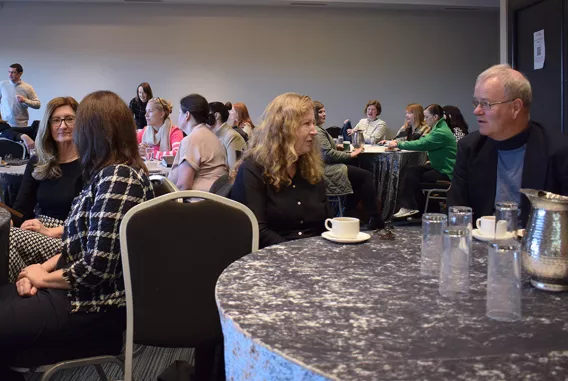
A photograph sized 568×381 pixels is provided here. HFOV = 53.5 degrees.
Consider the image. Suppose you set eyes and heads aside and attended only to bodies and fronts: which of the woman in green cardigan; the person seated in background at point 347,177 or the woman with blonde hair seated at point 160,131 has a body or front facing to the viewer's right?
the person seated in background

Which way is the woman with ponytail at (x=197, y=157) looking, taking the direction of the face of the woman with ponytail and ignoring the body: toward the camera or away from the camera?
away from the camera

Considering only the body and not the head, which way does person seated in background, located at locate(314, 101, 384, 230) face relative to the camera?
to the viewer's right

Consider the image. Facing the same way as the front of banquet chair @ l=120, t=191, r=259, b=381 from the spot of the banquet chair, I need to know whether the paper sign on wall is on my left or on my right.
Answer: on my right

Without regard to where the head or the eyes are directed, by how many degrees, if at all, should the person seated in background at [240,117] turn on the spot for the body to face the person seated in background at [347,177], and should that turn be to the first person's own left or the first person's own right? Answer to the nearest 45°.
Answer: approximately 90° to the first person's own left

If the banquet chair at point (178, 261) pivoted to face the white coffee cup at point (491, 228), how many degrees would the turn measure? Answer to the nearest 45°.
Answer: approximately 90° to its right

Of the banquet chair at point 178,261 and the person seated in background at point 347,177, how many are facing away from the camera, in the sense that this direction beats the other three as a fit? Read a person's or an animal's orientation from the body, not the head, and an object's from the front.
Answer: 1

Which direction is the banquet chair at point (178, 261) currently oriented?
away from the camera

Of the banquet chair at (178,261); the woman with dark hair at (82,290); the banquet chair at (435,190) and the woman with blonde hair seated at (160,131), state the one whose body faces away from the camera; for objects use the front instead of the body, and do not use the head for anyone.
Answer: the banquet chair at (178,261)

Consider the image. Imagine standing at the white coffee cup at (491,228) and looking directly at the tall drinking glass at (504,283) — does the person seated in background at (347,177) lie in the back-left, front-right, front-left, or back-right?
back-right

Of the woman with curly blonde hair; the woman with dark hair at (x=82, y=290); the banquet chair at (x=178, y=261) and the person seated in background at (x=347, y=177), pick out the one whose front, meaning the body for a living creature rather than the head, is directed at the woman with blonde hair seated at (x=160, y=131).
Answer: the banquet chair

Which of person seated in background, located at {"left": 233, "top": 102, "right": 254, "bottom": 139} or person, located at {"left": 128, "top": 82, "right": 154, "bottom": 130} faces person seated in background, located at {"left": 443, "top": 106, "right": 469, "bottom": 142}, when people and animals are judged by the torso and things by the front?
person, located at {"left": 128, "top": 82, "right": 154, "bottom": 130}

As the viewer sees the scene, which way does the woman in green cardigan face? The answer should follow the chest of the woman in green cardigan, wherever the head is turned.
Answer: to the viewer's left
